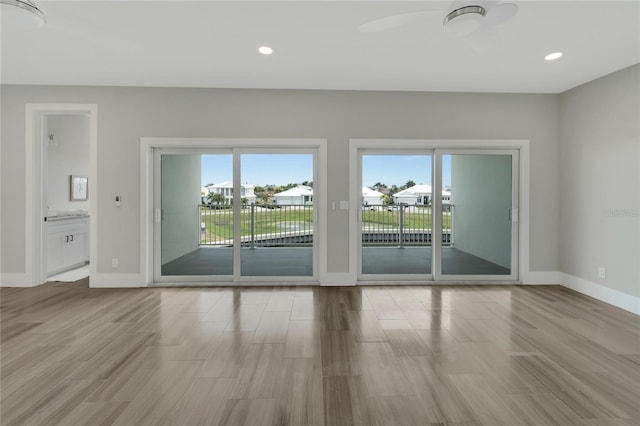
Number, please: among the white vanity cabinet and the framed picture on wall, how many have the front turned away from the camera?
0

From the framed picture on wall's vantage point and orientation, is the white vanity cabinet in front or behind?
in front

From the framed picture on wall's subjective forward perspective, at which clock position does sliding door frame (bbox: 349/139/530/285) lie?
The sliding door frame is roughly at 9 o'clock from the framed picture on wall.

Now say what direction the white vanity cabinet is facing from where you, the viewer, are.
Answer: facing the viewer and to the right of the viewer

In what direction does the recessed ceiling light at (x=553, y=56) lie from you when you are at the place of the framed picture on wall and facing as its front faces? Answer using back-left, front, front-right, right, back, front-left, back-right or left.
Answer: left

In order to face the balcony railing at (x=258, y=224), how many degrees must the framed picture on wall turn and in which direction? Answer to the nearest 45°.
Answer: approximately 90° to its left

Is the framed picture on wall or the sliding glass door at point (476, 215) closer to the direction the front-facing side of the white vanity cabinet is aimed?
the sliding glass door

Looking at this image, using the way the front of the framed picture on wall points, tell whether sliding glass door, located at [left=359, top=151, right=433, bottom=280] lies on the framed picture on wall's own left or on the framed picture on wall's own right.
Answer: on the framed picture on wall's own left
